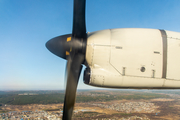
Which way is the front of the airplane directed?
to the viewer's left
